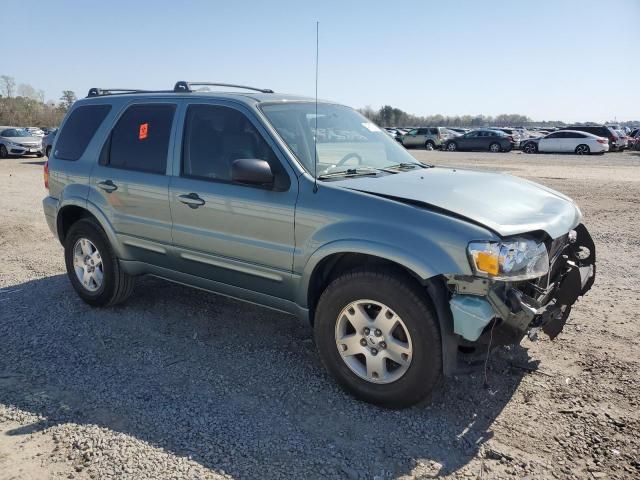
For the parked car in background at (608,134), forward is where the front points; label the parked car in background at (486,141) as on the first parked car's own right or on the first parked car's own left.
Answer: on the first parked car's own left

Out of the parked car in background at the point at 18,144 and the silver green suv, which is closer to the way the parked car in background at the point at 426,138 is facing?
the parked car in background

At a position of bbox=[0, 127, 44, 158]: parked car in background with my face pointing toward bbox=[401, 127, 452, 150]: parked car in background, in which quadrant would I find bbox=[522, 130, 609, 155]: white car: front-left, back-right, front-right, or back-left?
front-right

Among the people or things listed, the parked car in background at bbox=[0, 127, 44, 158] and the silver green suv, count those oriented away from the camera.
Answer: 0

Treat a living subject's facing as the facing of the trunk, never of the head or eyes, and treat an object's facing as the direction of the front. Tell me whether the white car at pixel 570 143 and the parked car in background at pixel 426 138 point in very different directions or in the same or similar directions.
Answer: same or similar directions

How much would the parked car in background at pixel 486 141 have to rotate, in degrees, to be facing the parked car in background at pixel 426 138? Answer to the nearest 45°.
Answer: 0° — it already faces it

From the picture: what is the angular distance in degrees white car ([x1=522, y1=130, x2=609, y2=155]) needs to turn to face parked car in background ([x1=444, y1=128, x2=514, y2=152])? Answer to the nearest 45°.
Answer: approximately 45° to its left

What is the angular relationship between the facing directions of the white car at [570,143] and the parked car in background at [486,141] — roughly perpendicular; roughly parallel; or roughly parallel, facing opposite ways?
roughly parallel

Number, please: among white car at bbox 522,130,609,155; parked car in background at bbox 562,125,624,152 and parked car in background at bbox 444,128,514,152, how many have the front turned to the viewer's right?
0

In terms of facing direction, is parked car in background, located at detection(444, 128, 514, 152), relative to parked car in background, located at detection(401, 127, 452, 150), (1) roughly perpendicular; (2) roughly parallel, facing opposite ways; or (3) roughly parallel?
roughly parallel

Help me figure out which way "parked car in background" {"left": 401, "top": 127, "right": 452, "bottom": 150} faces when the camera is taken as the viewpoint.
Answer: facing away from the viewer and to the left of the viewer

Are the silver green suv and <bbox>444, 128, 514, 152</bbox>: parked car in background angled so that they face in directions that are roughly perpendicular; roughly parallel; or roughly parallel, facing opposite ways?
roughly parallel, facing opposite ways

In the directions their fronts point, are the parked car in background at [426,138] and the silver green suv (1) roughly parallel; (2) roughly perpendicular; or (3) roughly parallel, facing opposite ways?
roughly parallel, facing opposite ways

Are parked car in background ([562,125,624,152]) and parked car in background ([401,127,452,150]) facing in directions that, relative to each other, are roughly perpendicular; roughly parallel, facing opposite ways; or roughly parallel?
roughly parallel

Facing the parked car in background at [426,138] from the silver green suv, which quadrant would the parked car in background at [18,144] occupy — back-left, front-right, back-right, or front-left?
front-left

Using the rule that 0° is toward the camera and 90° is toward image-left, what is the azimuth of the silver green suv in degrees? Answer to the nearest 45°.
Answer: approximately 315°

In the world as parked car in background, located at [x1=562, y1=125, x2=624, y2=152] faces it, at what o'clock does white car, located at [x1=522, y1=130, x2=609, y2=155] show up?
The white car is roughly at 9 o'clock from the parked car in background.
